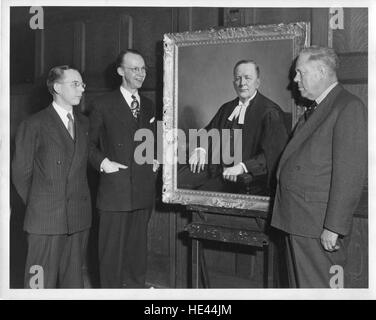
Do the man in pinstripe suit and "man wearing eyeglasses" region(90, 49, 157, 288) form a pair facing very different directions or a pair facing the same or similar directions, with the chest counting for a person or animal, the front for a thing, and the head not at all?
same or similar directions

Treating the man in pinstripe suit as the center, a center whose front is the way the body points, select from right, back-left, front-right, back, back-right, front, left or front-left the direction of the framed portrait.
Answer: front-left

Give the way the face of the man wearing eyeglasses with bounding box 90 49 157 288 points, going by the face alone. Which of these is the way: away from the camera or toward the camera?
toward the camera

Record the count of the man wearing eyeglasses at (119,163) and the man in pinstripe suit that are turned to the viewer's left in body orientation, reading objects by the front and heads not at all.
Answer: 0

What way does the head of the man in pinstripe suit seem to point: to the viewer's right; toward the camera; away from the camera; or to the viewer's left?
to the viewer's right

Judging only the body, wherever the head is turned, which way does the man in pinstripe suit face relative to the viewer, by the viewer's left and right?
facing the viewer and to the right of the viewer
